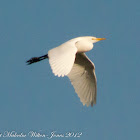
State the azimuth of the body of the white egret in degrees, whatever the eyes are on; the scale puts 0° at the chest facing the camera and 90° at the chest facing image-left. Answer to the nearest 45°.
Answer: approximately 270°
